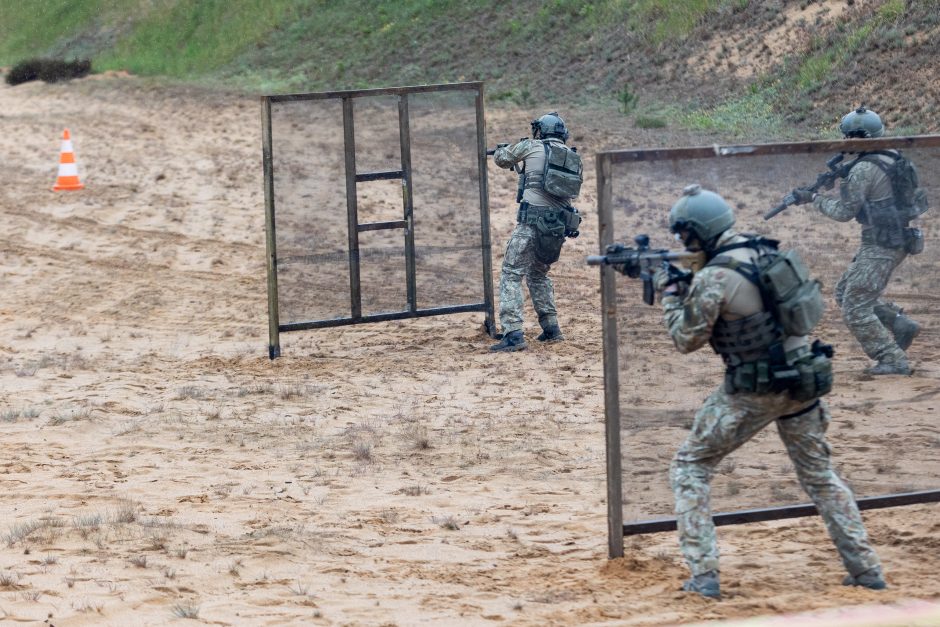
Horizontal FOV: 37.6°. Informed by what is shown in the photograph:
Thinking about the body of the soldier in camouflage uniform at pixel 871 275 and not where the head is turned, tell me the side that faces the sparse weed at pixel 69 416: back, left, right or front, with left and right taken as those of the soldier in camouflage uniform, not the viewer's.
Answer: front

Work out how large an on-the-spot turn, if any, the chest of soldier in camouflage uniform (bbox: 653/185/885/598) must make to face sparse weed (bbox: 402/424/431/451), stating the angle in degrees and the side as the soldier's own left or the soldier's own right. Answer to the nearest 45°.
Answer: approximately 45° to the soldier's own right

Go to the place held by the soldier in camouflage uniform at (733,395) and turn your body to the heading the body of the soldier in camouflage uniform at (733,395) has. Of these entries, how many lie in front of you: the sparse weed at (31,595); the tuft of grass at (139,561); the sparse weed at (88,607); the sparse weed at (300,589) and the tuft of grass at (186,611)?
5

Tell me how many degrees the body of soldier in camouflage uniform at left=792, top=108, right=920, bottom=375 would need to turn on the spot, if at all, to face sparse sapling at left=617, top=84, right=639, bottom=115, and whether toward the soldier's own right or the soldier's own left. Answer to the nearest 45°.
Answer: approximately 90° to the soldier's own right

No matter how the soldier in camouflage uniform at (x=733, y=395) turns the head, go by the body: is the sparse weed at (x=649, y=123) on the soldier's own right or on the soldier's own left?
on the soldier's own right

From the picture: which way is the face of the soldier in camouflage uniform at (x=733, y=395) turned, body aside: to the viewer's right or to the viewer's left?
to the viewer's left

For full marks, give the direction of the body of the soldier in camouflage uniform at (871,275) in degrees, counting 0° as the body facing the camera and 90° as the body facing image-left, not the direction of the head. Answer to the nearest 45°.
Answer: approximately 90°

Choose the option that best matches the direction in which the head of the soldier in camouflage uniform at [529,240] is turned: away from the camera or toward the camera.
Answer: away from the camera

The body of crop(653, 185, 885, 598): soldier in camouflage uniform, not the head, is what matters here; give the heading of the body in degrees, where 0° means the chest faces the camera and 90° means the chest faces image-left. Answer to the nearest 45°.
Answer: approximately 90°
